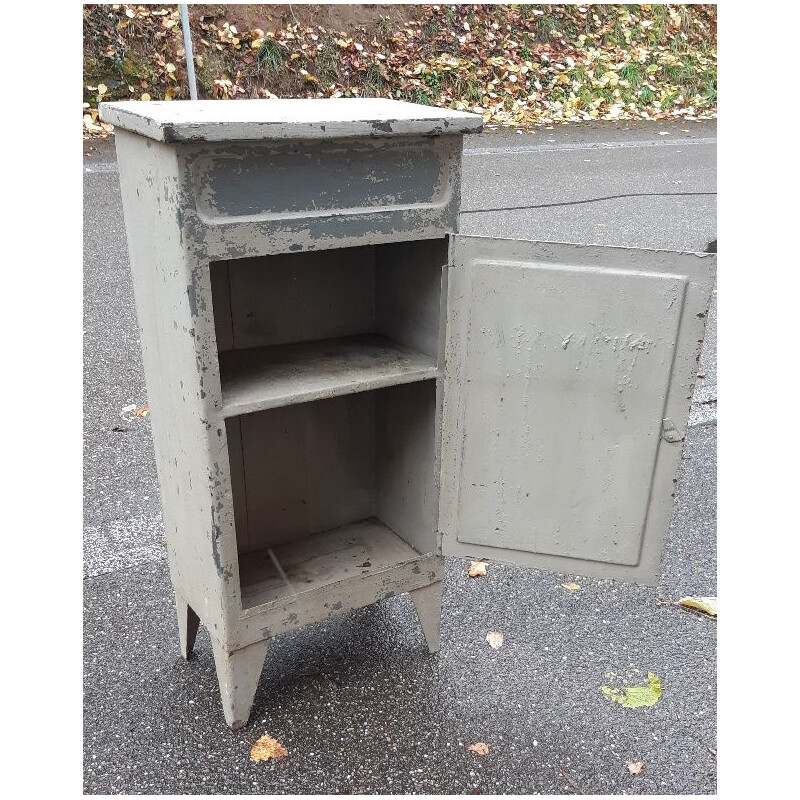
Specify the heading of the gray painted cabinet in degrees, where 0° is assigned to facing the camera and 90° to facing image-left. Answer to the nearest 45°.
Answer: approximately 315°

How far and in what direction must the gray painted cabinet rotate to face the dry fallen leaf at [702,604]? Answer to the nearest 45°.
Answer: approximately 45° to its left

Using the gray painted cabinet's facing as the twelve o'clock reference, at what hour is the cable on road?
The cable on road is roughly at 8 o'clock from the gray painted cabinet.

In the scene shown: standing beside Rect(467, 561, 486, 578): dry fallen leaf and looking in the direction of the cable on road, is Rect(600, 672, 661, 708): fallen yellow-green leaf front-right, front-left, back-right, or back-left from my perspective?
back-right
